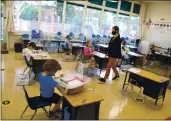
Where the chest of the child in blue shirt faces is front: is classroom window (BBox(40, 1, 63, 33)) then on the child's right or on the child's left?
on the child's left

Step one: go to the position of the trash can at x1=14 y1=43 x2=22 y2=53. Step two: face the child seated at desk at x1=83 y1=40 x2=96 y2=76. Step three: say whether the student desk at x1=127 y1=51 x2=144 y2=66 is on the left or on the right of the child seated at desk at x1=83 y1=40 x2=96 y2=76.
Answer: left

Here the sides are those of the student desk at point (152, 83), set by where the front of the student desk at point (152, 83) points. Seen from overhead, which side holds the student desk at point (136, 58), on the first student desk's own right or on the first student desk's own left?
on the first student desk's own right

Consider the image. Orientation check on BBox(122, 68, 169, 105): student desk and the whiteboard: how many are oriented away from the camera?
0

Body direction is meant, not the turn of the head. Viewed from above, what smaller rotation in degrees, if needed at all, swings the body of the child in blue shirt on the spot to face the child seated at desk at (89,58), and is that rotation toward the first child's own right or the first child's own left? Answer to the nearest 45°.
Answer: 0° — they already face them

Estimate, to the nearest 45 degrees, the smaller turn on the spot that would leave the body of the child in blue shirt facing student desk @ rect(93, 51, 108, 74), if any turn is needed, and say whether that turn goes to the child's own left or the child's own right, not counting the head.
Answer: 0° — they already face it

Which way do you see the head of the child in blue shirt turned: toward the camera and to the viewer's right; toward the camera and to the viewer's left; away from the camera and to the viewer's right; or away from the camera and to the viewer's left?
away from the camera and to the viewer's right

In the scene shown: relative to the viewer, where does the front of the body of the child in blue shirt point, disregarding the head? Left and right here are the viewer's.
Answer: facing away from the viewer and to the right of the viewer

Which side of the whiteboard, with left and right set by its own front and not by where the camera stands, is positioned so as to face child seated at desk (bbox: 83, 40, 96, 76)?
front

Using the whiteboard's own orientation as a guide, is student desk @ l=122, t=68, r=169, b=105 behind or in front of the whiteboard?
in front
